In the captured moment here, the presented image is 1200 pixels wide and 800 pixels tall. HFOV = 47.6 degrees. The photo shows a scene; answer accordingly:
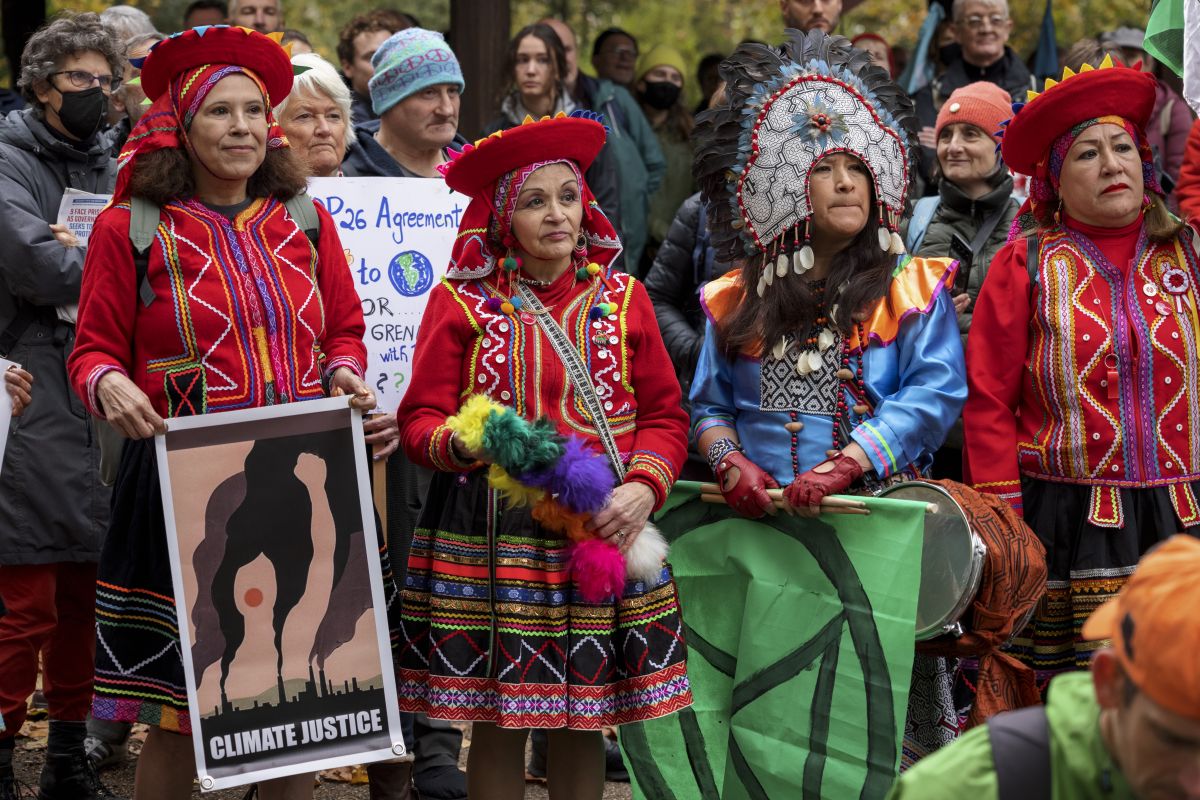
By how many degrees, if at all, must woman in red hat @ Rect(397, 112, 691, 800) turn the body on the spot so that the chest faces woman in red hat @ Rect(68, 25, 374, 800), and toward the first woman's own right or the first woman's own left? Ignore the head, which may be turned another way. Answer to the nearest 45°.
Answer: approximately 90° to the first woman's own right

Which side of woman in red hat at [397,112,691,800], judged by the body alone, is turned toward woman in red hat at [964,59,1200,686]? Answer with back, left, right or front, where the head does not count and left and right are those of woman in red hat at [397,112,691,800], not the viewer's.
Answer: left

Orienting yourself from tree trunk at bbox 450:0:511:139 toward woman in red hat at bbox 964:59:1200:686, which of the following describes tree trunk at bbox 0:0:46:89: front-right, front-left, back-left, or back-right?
back-right

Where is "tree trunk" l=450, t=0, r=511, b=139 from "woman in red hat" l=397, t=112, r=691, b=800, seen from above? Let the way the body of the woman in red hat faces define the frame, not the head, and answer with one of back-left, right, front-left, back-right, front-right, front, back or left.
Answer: back

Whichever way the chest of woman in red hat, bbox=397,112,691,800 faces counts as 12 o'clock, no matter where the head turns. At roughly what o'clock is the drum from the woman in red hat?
The drum is roughly at 9 o'clock from the woman in red hat.

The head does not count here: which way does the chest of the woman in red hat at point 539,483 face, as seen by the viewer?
toward the camera

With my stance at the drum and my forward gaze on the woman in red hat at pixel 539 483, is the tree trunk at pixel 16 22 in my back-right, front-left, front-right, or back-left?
front-right

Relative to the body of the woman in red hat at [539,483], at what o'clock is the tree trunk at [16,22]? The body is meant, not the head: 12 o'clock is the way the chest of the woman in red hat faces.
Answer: The tree trunk is roughly at 5 o'clock from the woman in red hat.

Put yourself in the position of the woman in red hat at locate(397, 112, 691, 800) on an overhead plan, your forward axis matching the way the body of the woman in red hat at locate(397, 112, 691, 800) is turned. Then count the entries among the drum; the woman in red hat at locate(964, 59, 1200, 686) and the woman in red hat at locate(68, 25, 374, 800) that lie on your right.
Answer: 1

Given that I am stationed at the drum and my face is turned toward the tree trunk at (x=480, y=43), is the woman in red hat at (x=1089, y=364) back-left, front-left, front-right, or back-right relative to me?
front-right
